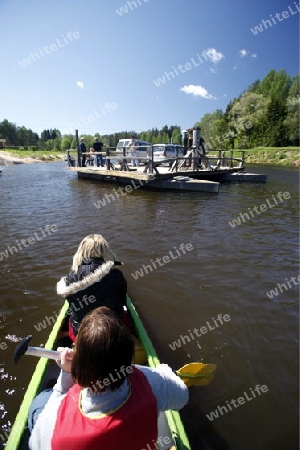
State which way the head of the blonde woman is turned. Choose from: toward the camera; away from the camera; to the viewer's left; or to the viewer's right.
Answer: away from the camera

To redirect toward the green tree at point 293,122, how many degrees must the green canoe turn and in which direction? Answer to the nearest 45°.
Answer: approximately 45° to its right

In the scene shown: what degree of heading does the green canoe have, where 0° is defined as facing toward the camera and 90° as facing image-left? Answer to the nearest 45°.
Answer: approximately 180°
